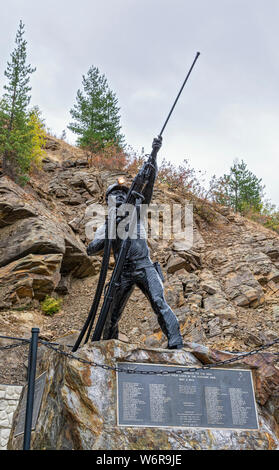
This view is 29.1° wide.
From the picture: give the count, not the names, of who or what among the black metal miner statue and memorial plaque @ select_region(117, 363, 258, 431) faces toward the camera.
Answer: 2

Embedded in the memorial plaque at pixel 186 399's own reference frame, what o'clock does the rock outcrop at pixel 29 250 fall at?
The rock outcrop is roughly at 5 o'clock from the memorial plaque.

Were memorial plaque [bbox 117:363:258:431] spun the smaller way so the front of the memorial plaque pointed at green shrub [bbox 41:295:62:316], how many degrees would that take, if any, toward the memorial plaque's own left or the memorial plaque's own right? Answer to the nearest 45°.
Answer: approximately 135° to the memorial plaque's own right

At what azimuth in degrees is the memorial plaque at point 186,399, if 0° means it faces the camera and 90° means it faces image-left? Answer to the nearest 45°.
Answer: approximately 0°

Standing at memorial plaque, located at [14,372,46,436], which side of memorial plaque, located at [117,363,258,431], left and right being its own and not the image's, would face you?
right
